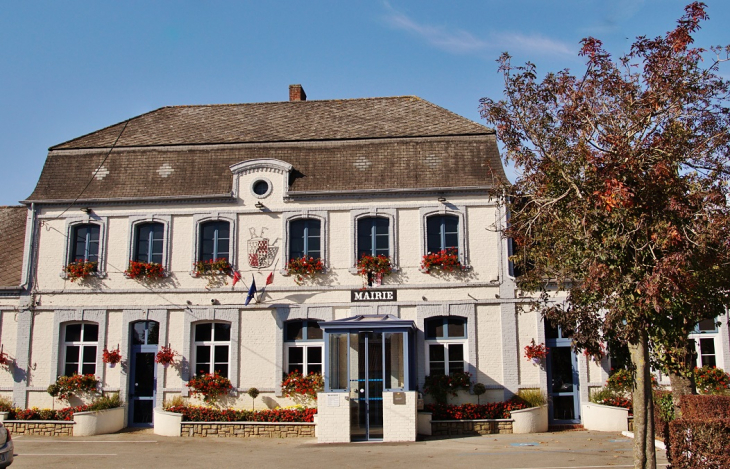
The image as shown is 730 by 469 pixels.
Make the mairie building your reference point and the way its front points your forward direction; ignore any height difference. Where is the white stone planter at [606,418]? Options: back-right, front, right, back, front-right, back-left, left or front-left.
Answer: left

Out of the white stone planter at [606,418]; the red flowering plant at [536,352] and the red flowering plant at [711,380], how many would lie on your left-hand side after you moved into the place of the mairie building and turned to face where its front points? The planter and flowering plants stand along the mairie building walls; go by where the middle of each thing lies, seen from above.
3

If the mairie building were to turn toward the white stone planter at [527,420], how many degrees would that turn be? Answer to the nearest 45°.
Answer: approximately 90° to its left

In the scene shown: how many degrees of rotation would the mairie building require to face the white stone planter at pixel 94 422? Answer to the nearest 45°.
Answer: approximately 90° to its right

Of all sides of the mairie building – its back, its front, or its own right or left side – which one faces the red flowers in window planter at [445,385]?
left

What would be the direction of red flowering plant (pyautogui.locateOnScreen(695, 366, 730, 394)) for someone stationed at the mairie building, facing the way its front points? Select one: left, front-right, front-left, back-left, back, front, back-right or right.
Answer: left

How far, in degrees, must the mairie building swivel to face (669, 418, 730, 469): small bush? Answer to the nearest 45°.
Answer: approximately 45° to its left

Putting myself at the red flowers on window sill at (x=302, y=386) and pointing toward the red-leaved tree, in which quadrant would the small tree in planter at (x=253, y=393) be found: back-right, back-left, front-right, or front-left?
back-right

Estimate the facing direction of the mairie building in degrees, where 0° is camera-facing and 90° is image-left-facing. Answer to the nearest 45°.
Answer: approximately 0°
